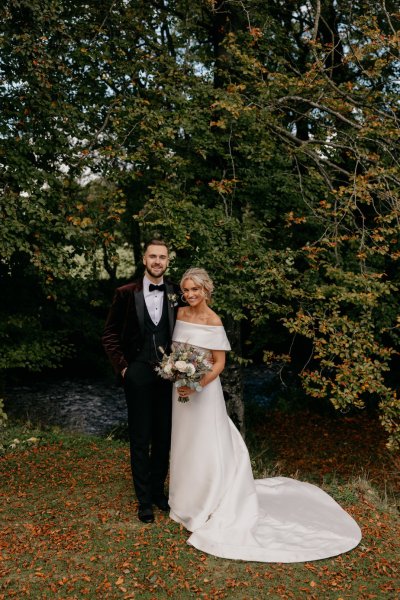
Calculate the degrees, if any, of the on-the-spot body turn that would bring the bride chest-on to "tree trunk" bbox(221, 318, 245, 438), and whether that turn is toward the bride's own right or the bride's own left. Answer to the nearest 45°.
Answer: approximately 135° to the bride's own right

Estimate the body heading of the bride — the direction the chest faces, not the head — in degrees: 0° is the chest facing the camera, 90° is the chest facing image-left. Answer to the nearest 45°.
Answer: approximately 45°
